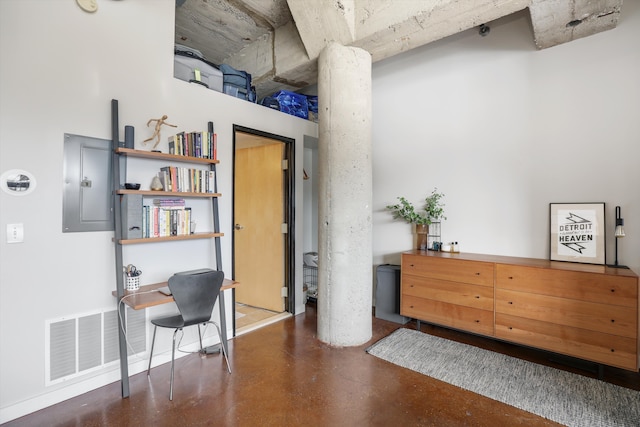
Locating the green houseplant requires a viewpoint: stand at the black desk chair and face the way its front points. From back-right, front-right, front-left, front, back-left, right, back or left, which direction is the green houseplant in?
back-right

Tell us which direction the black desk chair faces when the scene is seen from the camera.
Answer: facing away from the viewer and to the left of the viewer

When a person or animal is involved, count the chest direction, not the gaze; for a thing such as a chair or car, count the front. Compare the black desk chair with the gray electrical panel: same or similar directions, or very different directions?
very different directions

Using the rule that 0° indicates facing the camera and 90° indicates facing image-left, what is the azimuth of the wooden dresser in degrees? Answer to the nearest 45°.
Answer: approximately 45°
